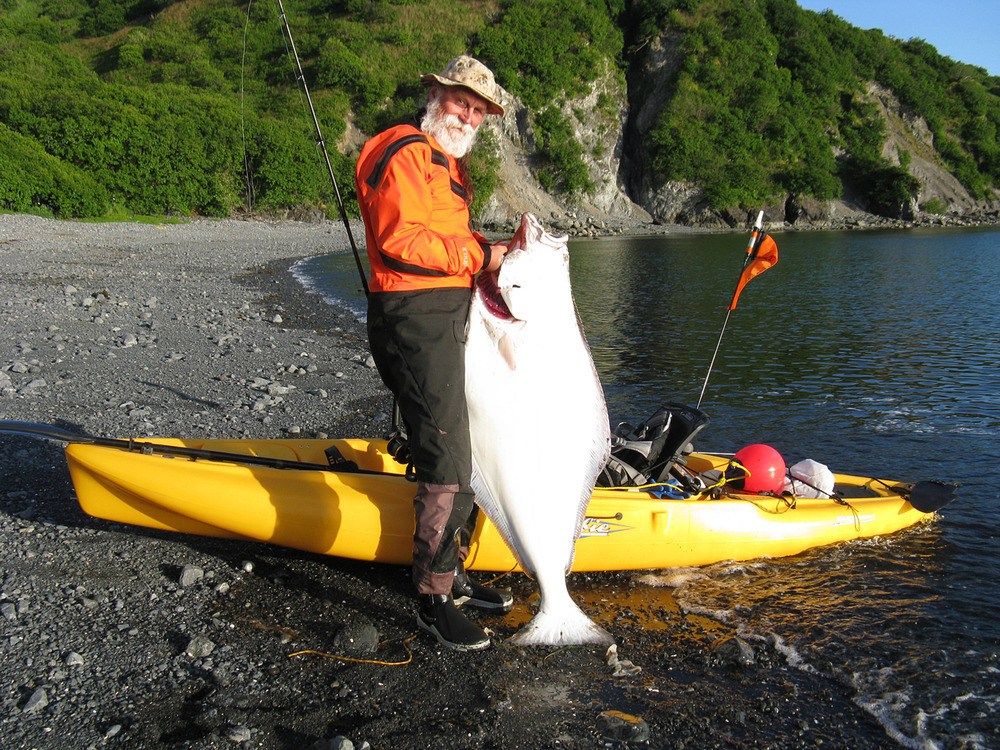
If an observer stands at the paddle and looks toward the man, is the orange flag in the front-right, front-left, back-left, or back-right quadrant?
front-left

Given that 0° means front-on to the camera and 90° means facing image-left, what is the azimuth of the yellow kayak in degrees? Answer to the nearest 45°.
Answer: approximately 90°

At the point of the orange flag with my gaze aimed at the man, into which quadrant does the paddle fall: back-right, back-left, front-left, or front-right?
front-right

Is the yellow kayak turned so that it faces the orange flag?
no
